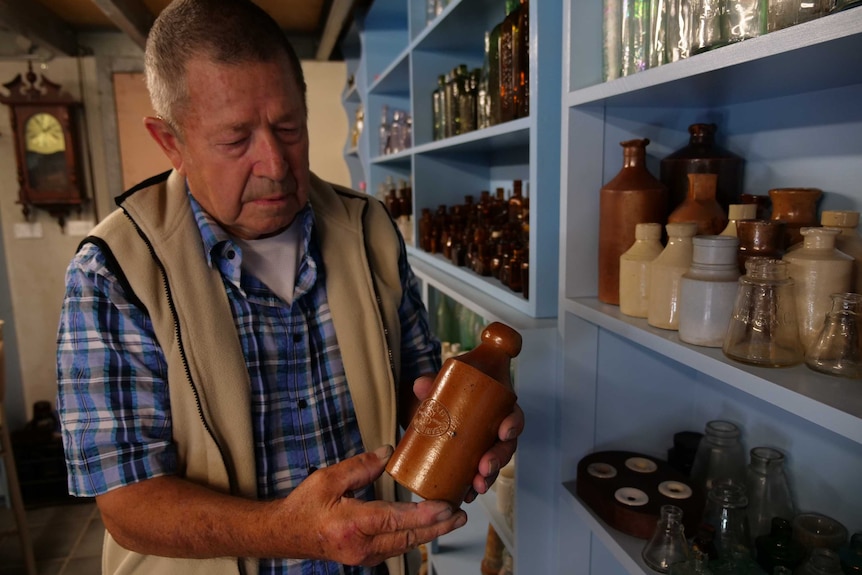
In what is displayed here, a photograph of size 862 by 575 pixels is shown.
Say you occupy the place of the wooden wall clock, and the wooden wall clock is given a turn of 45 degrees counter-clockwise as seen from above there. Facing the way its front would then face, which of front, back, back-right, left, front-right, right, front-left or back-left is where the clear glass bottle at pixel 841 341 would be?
front-right

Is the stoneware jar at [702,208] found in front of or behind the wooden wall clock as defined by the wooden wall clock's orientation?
in front

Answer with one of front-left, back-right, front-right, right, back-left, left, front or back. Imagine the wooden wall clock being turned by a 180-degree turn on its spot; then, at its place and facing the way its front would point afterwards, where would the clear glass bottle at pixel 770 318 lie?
back

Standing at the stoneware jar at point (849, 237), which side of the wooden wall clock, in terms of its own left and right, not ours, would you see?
front

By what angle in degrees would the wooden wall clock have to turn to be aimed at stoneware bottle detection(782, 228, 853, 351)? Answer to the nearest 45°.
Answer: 0° — it already faces it

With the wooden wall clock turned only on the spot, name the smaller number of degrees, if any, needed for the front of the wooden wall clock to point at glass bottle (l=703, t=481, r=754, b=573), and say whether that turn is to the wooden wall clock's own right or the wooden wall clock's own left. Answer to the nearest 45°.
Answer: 0° — it already faces it

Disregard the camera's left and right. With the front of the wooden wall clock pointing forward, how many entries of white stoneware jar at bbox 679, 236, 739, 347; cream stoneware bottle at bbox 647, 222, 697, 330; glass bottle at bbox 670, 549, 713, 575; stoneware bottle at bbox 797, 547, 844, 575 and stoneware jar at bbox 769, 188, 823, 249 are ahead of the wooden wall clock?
5

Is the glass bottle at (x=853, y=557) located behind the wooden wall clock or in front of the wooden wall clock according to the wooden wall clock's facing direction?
in front

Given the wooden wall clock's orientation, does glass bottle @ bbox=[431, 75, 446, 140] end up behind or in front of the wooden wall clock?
in front

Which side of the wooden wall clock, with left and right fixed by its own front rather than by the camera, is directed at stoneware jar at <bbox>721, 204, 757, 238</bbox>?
front

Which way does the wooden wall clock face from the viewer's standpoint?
toward the camera

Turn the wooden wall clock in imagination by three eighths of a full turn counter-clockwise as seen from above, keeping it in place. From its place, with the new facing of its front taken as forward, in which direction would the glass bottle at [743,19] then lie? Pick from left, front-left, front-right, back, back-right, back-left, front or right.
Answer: back-right
